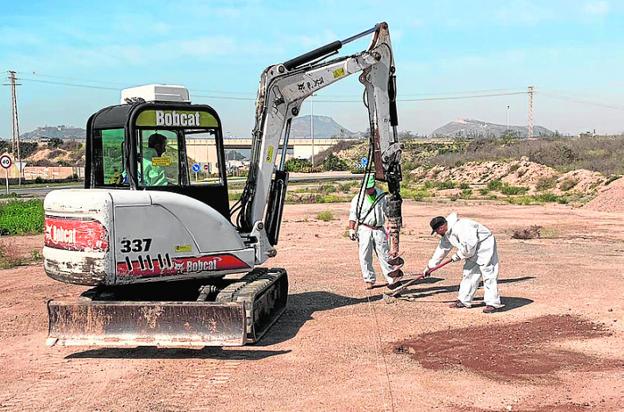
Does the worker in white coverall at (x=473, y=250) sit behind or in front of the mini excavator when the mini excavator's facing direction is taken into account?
in front

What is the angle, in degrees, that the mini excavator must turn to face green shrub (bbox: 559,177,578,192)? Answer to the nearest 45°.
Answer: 0° — it already faces it

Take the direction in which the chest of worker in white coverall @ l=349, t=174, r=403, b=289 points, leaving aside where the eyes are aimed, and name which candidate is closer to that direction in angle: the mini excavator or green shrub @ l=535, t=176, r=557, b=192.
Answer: the mini excavator

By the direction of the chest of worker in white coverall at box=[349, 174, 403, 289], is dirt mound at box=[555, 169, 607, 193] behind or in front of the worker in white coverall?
behind

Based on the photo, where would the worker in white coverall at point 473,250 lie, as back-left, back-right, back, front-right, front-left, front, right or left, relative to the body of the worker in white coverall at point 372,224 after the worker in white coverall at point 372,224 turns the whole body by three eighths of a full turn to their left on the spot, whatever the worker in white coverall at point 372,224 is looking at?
right

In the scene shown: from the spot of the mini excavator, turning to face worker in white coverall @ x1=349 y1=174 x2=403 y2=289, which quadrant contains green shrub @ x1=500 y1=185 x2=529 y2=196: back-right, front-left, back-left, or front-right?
front-left

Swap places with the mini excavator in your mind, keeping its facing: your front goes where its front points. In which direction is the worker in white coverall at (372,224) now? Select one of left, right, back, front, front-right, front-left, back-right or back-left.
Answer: front

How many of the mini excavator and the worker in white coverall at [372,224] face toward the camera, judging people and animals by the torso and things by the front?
1

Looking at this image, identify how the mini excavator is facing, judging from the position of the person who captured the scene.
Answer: facing away from the viewer and to the right of the viewer

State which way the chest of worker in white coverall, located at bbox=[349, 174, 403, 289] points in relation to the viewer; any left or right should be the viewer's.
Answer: facing the viewer

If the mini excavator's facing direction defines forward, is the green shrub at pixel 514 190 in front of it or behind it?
in front

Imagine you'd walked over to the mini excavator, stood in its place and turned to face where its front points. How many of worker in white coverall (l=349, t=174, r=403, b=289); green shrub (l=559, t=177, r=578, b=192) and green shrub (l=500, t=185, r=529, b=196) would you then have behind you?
0

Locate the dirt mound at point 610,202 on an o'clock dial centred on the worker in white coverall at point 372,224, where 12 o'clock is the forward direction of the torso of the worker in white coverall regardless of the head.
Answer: The dirt mound is roughly at 7 o'clock from the worker in white coverall.

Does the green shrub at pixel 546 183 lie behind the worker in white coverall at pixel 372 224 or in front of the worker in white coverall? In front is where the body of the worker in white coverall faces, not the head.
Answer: behind

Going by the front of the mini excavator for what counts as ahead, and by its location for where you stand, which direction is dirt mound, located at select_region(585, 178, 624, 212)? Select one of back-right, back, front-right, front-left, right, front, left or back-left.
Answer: front

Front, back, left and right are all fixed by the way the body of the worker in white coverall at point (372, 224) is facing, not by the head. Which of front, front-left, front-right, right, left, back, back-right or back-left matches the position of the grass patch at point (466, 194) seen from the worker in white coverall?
back
